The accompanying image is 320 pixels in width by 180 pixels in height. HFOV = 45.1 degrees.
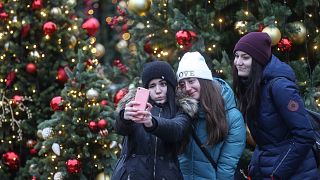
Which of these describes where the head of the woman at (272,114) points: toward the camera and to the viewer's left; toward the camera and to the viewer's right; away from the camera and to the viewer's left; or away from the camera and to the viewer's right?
toward the camera and to the viewer's left

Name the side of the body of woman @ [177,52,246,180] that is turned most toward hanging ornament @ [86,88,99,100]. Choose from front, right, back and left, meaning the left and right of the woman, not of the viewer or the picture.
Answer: right

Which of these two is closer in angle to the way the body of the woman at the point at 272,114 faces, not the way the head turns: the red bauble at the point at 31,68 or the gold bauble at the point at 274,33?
the red bauble

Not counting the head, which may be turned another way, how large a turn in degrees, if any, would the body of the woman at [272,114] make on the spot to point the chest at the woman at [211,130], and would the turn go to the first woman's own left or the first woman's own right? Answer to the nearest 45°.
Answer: approximately 45° to the first woman's own right

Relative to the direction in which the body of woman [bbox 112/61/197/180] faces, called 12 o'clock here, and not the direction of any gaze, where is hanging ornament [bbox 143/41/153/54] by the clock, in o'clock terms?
The hanging ornament is roughly at 6 o'clock from the woman.

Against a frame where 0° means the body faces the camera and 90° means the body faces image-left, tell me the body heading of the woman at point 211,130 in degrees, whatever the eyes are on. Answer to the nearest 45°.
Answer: approximately 45°

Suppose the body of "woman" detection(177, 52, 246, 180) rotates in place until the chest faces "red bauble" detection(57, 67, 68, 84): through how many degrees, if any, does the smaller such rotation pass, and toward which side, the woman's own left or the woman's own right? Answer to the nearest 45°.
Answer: approximately 90° to the woman's own right

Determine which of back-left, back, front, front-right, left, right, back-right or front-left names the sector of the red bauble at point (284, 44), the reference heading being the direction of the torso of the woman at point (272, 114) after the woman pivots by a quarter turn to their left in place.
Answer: back-left

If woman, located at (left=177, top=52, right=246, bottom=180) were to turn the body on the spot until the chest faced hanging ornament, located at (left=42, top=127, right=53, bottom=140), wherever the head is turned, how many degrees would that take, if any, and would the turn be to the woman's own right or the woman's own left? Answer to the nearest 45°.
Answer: approximately 90° to the woman's own right

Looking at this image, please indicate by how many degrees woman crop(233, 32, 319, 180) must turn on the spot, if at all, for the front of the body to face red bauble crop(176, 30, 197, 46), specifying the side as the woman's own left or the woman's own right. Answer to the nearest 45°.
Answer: approximately 90° to the woman's own right

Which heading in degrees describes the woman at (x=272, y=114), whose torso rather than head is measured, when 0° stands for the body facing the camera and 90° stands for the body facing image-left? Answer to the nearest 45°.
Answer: approximately 45°

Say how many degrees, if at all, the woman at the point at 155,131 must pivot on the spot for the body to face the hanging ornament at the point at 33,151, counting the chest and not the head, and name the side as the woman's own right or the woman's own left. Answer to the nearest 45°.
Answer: approximately 135° to the woman's own right
